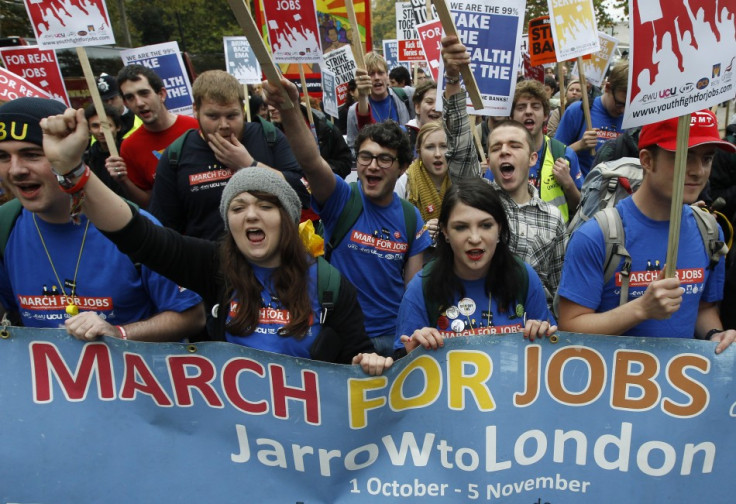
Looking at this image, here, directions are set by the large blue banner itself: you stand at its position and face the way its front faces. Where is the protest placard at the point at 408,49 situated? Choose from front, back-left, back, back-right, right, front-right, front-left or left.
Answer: back

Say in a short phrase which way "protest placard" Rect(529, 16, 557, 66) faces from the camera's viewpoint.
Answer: facing the viewer

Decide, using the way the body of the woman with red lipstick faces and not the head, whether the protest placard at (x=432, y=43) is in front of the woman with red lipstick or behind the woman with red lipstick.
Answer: behind

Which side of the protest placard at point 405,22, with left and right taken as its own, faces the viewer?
front

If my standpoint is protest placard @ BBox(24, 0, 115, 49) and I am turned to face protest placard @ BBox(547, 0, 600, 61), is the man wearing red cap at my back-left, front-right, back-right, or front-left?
front-right

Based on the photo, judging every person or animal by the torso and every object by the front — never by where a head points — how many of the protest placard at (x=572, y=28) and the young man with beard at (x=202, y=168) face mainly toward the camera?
2

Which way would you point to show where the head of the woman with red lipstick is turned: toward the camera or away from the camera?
toward the camera

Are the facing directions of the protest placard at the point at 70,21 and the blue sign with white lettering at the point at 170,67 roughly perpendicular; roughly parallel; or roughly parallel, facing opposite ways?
roughly parallel

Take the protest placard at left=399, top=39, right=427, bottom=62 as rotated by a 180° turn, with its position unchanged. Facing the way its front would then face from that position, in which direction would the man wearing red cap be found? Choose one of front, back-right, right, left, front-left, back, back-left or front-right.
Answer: back

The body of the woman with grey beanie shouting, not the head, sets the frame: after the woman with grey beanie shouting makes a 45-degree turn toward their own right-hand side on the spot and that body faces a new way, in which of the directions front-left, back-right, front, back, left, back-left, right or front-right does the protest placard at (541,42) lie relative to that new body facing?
back

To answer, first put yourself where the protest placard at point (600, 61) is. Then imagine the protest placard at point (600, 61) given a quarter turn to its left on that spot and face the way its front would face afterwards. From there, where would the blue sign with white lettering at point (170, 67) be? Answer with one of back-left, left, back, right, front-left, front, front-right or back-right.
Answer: back-right

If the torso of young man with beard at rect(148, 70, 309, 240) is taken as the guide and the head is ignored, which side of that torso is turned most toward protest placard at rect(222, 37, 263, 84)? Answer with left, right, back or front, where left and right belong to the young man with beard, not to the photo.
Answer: back

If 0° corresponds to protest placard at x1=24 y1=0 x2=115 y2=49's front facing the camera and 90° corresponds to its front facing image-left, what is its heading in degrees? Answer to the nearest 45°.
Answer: approximately 0°

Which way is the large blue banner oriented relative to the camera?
toward the camera

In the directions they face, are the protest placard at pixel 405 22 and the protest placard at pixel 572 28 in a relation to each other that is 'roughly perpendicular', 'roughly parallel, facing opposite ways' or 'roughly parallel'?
roughly parallel

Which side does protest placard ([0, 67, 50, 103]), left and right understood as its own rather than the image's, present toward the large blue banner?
front

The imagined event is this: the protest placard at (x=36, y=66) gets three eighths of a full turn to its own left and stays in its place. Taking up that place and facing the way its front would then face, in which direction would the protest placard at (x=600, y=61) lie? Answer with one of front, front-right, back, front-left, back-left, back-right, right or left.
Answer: front-right

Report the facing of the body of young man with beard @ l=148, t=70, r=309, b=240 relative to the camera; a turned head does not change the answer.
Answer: toward the camera

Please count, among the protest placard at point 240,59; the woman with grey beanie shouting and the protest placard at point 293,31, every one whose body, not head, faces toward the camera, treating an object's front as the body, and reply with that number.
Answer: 3

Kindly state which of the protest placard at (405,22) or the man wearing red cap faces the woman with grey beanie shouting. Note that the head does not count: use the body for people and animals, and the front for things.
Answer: the protest placard

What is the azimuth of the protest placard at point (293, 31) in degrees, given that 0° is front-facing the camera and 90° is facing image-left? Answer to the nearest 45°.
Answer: approximately 0°

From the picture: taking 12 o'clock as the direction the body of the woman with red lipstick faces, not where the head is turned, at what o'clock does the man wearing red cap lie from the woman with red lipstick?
The man wearing red cap is roughly at 9 o'clock from the woman with red lipstick.

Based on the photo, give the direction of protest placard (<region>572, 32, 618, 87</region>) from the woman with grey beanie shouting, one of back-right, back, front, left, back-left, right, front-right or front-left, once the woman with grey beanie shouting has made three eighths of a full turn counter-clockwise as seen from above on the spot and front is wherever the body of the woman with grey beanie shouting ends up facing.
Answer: front
